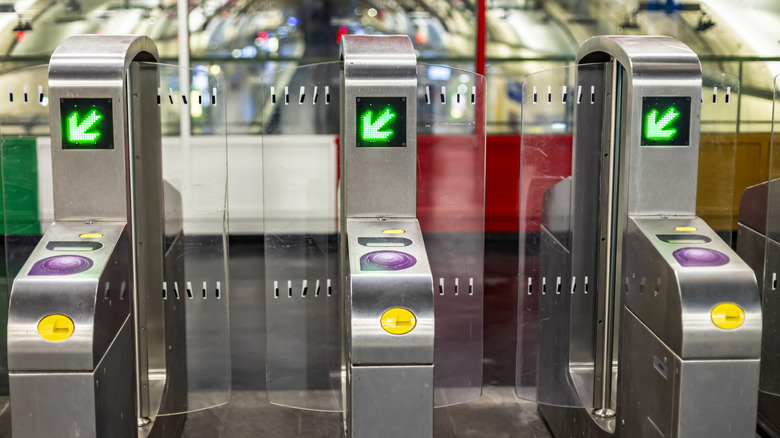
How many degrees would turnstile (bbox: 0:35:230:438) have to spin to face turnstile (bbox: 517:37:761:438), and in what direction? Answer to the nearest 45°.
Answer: approximately 90° to its left

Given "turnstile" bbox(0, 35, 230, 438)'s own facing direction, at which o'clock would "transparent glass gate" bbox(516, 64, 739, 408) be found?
The transparent glass gate is roughly at 9 o'clock from the turnstile.

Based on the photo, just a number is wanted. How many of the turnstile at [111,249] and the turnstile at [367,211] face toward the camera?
2

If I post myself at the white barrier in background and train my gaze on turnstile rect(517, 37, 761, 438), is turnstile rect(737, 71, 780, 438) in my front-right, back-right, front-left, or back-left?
front-left

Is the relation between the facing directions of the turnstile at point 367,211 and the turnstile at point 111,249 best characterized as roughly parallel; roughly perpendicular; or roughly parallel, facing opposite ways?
roughly parallel

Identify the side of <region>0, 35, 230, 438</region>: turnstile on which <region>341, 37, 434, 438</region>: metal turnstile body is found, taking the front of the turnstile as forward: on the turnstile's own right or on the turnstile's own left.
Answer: on the turnstile's own left

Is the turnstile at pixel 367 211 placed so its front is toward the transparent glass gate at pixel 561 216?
no

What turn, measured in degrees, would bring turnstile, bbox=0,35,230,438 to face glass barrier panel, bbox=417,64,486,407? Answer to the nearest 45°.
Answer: approximately 90° to its left

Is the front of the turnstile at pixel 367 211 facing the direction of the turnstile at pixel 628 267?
no

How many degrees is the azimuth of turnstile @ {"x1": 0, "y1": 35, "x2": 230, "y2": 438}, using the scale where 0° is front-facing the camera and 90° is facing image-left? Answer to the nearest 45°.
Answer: approximately 0°

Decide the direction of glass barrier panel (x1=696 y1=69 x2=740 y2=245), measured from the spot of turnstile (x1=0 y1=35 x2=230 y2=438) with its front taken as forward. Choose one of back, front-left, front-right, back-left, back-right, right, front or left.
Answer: left

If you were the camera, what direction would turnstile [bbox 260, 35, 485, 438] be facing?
facing the viewer

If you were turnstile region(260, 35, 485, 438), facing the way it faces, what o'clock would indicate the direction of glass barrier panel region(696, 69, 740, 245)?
The glass barrier panel is roughly at 9 o'clock from the turnstile.

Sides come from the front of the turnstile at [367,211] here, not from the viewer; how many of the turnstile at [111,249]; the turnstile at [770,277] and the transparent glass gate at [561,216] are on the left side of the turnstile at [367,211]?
2

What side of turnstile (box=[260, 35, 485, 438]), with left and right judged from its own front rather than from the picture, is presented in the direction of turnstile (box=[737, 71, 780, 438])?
left
